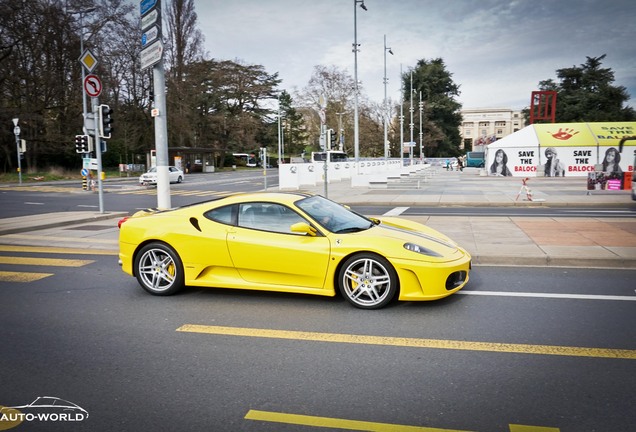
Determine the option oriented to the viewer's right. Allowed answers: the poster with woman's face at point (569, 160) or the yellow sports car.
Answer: the yellow sports car

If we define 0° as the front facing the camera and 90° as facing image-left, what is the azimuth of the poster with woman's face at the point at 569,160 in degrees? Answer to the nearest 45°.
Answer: approximately 0°

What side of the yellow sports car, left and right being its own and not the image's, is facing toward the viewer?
right

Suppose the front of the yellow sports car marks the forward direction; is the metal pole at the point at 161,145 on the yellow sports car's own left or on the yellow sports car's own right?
on the yellow sports car's own left

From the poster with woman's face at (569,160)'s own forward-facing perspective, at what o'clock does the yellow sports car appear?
The yellow sports car is roughly at 12 o'clock from the poster with woman's face.
